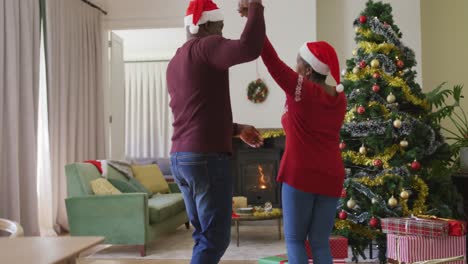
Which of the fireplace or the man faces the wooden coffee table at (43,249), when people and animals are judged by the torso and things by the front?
the fireplace

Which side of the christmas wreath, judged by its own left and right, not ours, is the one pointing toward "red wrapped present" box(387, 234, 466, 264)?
front

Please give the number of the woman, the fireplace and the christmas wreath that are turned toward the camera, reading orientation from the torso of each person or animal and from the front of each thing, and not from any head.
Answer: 2

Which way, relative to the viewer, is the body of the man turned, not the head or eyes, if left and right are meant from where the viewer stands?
facing away from the viewer and to the right of the viewer

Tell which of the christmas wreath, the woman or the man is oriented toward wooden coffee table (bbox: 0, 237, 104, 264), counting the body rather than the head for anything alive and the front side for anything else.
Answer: the christmas wreath

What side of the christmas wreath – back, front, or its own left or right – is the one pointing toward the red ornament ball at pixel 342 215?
front

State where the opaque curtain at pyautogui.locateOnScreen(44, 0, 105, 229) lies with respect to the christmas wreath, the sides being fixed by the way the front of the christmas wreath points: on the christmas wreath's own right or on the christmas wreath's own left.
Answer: on the christmas wreath's own right

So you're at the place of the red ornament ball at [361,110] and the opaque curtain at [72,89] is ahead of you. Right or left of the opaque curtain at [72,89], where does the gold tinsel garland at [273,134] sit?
right

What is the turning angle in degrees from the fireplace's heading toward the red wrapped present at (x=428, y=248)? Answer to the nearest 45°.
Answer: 0° — it already faces it

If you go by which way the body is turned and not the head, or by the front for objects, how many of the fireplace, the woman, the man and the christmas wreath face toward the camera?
2

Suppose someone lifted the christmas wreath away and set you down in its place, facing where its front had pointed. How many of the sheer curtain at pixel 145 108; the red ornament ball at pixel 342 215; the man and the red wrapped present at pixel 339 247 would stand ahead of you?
3
